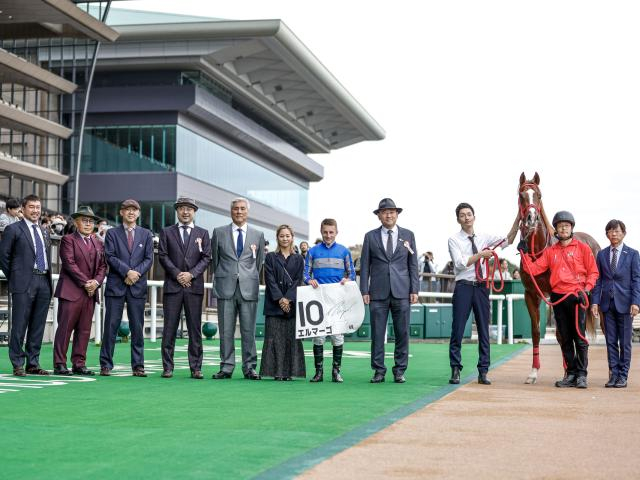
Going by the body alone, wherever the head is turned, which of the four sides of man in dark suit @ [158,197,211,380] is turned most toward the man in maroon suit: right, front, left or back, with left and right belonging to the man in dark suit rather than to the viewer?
right

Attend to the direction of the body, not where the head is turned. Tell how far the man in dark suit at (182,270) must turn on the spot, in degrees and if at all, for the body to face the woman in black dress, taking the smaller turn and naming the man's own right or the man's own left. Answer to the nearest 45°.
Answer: approximately 90° to the man's own left

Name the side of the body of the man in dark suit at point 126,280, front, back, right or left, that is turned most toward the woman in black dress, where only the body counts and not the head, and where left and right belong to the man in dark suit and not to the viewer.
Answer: left

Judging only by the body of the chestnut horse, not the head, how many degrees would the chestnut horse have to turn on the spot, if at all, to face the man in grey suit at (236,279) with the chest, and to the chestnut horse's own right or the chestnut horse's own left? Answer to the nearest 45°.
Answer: approximately 45° to the chestnut horse's own right

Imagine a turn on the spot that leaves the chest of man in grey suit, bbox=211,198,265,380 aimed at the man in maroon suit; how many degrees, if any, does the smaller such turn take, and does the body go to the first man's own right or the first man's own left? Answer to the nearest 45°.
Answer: approximately 90° to the first man's own right

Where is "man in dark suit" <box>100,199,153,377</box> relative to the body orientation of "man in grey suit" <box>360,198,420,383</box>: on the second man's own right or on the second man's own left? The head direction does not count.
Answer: on the second man's own right

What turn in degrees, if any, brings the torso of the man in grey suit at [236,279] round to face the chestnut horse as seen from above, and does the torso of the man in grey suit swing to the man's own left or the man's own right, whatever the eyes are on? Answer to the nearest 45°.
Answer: approximately 90° to the man's own left

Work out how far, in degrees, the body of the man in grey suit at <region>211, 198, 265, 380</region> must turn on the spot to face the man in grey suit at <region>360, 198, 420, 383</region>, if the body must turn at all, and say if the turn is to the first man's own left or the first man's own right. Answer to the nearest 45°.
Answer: approximately 90° to the first man's own left

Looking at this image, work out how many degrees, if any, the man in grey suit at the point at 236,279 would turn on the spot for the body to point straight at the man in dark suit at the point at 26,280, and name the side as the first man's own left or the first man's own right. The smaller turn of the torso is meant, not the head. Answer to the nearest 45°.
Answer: approximately 90° to the first man's own right
